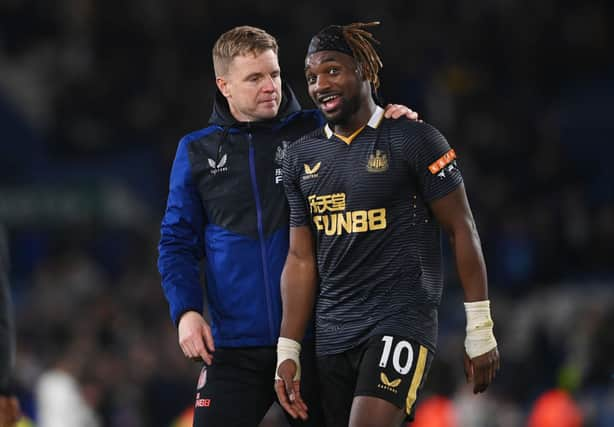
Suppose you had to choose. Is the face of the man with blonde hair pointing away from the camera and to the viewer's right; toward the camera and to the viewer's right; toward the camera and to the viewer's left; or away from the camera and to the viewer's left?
toward the camera and to the viewer's right

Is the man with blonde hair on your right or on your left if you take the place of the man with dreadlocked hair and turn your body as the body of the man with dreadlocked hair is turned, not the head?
on your right

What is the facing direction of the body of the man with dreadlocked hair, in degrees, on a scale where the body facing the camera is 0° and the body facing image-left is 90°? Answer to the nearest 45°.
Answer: approximately 45°

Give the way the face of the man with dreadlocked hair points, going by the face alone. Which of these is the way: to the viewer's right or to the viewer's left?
to the viewer's left
